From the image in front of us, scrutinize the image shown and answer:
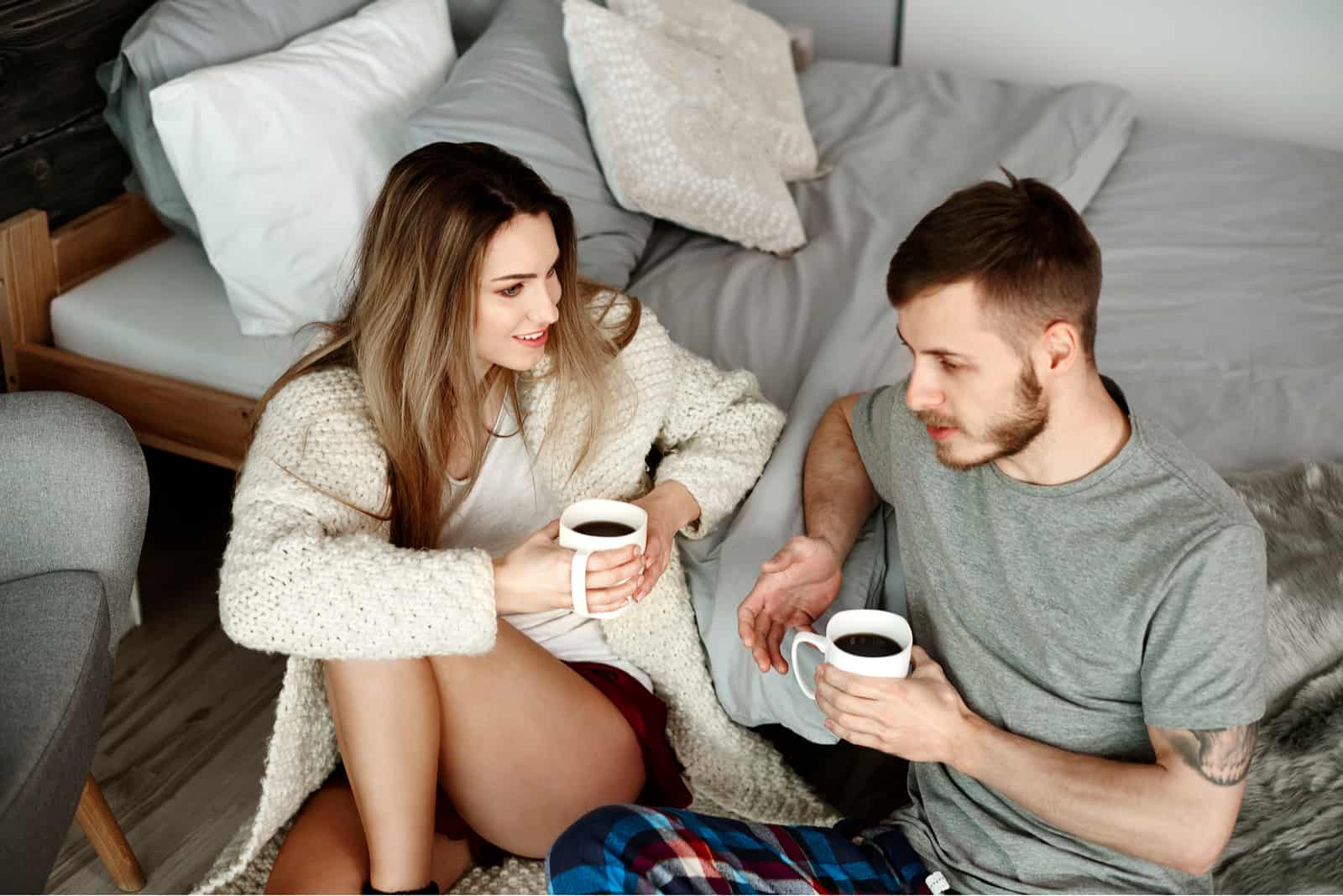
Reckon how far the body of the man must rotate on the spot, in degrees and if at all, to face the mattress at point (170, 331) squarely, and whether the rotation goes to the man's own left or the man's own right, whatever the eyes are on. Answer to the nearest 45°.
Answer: approximately 90° to the man's own right

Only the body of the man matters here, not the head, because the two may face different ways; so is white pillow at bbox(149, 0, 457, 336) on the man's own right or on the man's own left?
on the man's own right

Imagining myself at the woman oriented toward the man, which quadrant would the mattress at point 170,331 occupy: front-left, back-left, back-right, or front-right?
back-left

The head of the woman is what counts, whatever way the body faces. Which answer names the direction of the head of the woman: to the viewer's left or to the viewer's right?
to the viewer's right

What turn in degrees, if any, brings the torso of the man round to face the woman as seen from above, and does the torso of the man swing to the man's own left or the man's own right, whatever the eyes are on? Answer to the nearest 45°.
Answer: approximately 45° to the man's own right

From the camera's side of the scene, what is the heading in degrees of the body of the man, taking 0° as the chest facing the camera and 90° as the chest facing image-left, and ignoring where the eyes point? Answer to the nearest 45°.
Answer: approximately 45°
